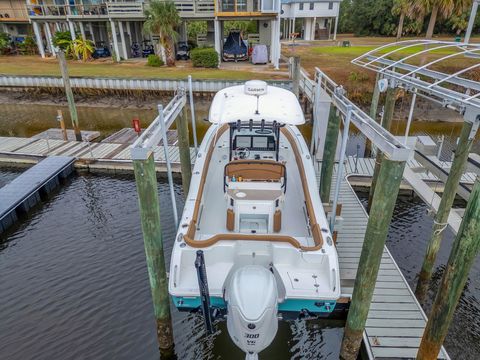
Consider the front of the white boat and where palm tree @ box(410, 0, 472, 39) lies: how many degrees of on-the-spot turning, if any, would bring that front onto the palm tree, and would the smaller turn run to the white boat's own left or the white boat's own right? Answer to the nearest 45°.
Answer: approximately 45° to the white boat's own right

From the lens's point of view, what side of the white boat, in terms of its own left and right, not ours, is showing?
back

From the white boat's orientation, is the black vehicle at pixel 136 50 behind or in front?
in front

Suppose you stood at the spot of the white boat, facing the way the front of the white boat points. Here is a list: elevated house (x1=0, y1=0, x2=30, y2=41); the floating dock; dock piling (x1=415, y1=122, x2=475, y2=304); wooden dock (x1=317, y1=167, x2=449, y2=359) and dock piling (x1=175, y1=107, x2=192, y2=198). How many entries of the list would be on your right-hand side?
2

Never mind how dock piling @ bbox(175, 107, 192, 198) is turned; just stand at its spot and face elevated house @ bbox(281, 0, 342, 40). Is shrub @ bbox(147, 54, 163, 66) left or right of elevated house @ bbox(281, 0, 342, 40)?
left

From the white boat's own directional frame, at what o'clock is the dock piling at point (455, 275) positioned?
The dock piling is roughly at 4 o'clock from the white boat.

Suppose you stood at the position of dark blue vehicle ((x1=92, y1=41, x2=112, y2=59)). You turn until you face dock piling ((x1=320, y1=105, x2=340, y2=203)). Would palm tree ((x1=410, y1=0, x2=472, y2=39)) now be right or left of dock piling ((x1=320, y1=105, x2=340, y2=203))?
left

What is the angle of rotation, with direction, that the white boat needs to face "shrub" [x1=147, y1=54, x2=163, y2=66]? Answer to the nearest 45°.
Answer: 0° — it already faces it
